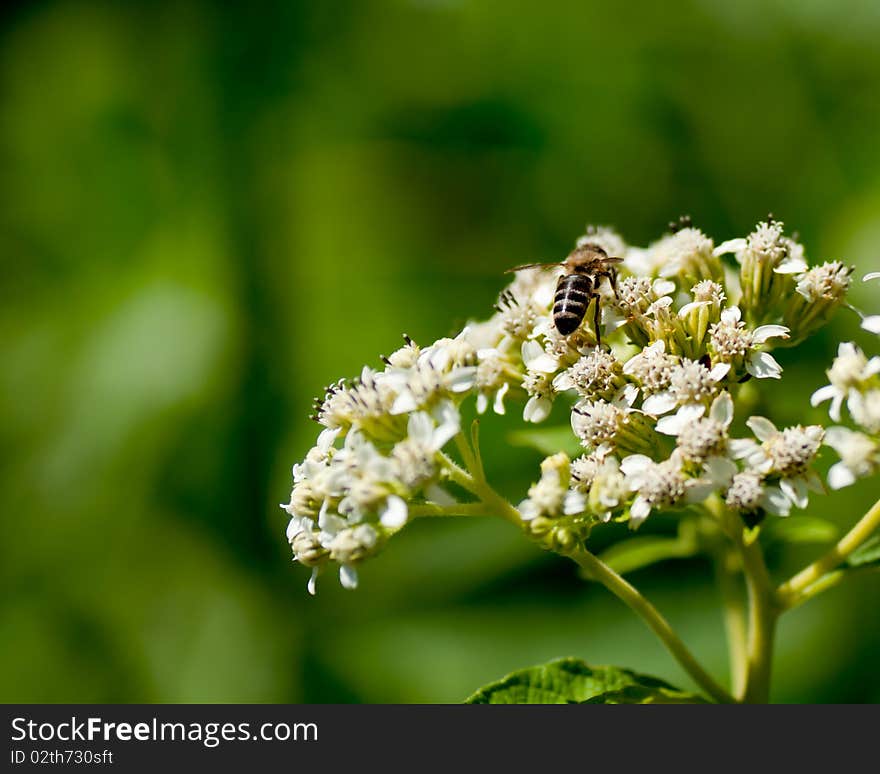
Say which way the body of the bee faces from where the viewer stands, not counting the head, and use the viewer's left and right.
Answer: facing away from the viewer and to the right of the viewer
